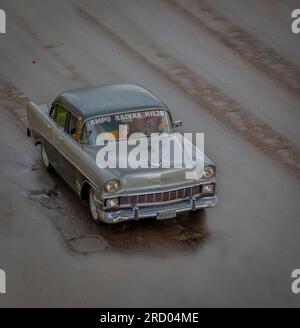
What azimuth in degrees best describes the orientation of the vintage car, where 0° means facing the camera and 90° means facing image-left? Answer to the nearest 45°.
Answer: approximately 315°
